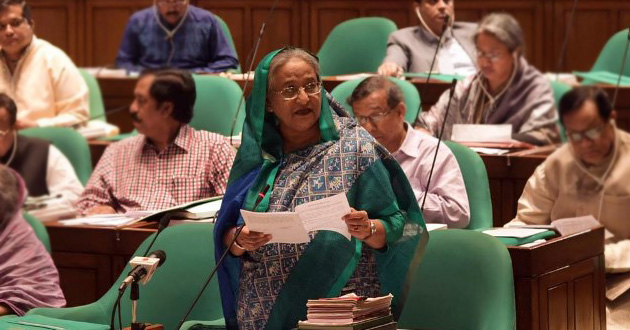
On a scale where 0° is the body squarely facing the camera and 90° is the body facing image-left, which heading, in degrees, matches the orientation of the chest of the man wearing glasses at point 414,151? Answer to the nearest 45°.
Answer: approximately 45°

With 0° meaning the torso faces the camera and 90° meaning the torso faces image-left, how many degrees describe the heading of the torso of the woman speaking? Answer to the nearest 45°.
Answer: approximately 0°

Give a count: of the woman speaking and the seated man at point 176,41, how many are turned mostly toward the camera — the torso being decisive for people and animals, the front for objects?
2

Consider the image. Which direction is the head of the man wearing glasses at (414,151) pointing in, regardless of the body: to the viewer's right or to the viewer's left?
to the viewer's left

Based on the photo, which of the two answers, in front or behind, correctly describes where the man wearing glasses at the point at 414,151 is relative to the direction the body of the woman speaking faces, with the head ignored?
behind
